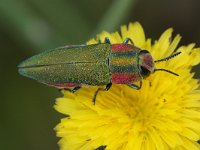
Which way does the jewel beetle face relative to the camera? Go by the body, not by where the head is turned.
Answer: to the viewer's right
